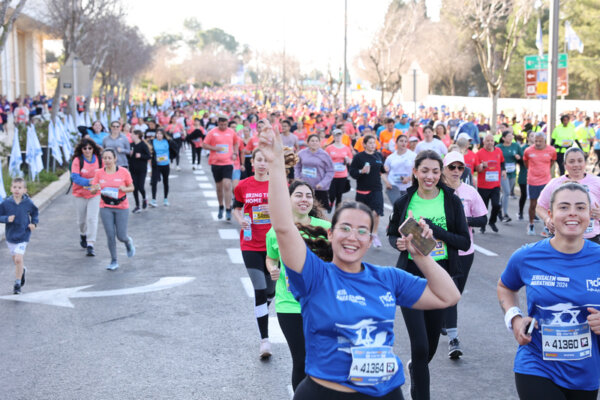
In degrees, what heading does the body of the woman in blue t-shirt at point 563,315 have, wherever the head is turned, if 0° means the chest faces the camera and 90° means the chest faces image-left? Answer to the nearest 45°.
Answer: approximately 0°

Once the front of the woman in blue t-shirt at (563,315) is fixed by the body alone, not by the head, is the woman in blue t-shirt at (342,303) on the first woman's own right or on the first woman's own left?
on the first woman's own right

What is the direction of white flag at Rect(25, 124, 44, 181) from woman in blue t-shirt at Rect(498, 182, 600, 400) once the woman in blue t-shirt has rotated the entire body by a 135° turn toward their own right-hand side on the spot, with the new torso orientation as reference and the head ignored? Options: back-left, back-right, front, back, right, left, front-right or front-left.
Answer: front
